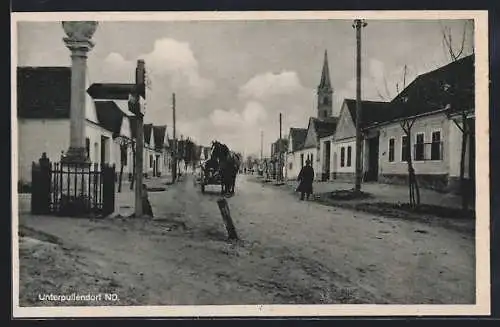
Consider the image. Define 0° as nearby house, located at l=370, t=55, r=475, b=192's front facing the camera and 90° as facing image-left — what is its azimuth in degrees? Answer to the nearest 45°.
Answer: approximately 45°

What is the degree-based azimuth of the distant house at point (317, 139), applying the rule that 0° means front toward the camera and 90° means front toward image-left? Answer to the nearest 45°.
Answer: approximately 45°

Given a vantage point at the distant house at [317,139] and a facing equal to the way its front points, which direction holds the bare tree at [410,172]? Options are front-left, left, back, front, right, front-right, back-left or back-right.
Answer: back-left
